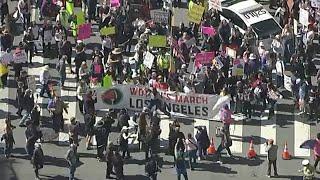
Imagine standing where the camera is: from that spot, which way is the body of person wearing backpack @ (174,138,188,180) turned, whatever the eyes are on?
away from the camera

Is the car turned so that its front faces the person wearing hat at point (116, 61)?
no

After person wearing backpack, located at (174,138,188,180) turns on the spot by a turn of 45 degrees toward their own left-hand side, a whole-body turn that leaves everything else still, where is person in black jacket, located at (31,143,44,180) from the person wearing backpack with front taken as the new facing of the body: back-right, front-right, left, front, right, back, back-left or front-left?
front-left

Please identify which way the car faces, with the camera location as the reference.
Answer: facing away from the viewer and to the left of the viewer

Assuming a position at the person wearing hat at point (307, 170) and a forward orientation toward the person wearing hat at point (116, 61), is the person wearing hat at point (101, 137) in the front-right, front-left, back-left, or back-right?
front-left

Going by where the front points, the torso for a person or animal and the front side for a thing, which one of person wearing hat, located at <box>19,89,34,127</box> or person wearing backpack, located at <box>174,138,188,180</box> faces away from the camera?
the person wearing backpack

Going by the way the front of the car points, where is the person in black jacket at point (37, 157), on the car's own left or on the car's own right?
on the car's own left

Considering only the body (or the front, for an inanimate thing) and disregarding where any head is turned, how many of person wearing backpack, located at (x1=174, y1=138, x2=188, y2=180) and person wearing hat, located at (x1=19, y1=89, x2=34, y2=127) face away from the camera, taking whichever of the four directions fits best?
1
